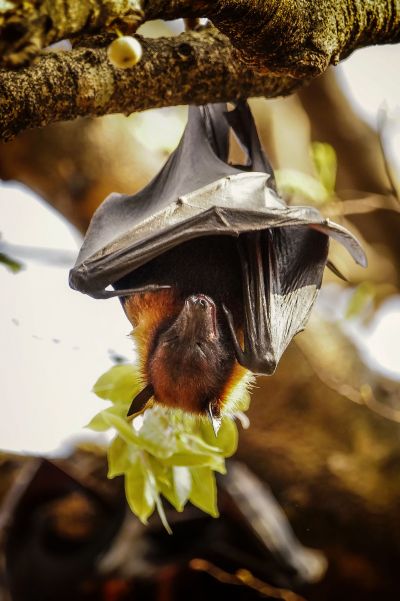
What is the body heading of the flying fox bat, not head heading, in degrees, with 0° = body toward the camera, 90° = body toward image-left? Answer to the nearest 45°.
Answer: approximately 0°

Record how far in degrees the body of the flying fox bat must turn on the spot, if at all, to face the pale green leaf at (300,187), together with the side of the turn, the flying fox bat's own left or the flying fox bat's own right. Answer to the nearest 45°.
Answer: approximately 135° to the flying fox bat's own left

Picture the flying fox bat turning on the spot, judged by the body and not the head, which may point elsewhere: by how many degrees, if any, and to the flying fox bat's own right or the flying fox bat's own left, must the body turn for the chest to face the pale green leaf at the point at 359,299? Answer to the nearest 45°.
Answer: approximately 135° to the flying fox bat's own left
